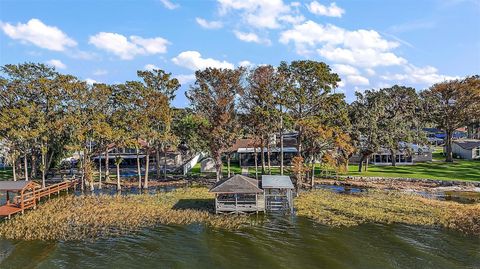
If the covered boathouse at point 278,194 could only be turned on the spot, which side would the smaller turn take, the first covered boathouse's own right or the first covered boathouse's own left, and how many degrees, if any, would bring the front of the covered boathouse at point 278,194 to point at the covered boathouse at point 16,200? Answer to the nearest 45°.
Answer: approximately 90° to the first covered boathouse's own right

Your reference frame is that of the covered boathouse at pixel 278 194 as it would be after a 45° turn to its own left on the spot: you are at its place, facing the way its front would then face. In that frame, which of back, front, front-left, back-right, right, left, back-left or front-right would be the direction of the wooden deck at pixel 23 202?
back-right

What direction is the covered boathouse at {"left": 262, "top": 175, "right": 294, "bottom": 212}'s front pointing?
toward the camera

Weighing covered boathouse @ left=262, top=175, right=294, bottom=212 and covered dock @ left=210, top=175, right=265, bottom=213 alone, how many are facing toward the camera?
2

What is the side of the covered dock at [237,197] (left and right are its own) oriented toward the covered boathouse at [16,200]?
right

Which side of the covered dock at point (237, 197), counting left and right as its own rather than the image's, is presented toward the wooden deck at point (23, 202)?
right

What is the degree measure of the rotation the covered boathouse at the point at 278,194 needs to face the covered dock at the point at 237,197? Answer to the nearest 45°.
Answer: approximately 45° to its right

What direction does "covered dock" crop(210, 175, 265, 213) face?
toward the camera

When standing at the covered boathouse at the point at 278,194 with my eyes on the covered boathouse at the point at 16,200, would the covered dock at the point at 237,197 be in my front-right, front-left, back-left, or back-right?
front-left

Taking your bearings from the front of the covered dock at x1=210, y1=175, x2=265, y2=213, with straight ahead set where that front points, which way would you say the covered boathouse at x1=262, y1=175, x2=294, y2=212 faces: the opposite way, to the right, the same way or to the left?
the same way
